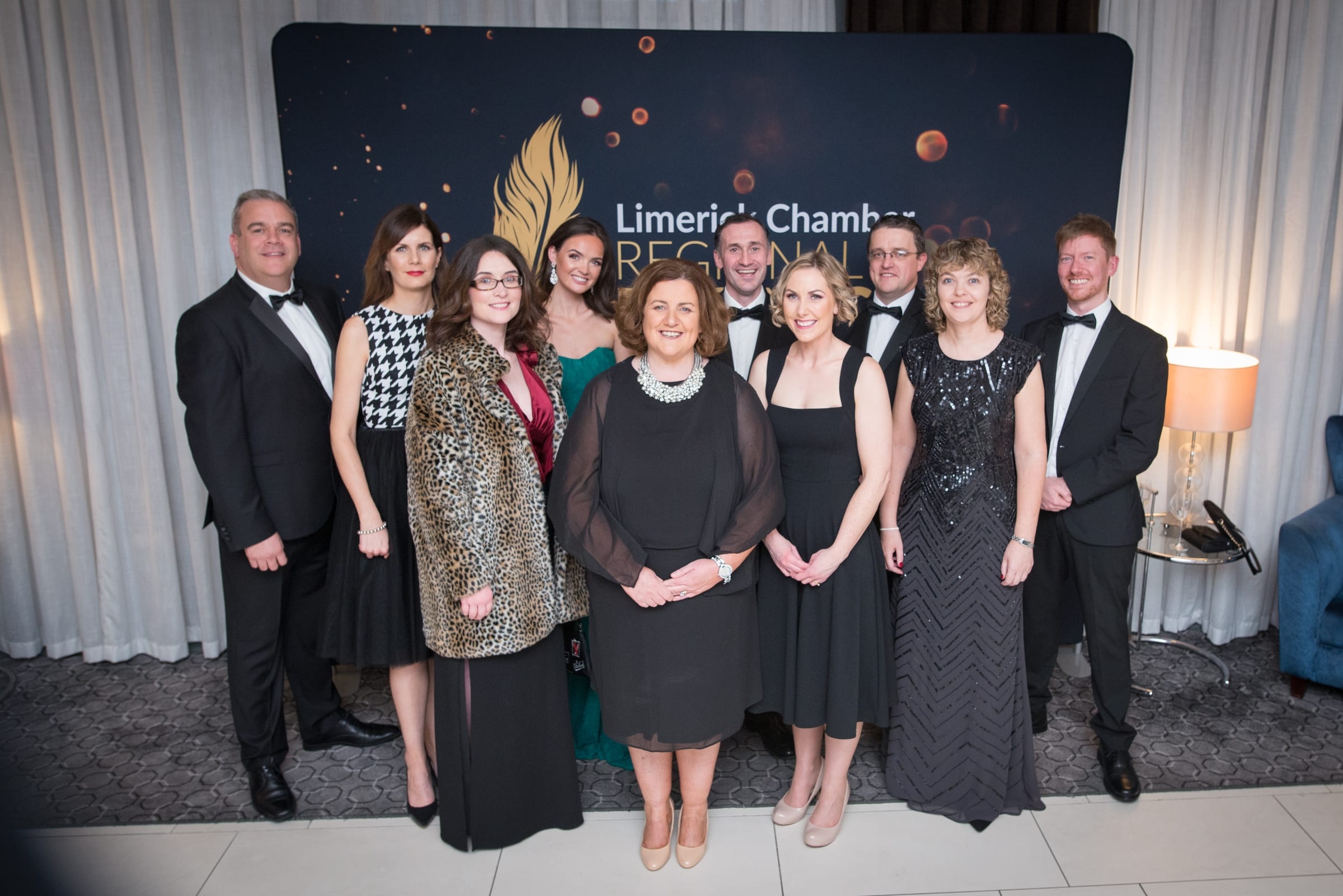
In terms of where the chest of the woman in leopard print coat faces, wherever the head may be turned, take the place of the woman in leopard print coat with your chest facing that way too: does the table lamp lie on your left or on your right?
on your left

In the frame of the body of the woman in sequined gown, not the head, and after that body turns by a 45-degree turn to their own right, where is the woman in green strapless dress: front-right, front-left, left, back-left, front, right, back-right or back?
front-right

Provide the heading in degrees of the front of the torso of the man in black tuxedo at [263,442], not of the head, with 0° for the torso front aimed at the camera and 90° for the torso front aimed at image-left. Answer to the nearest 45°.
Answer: approximately 315°

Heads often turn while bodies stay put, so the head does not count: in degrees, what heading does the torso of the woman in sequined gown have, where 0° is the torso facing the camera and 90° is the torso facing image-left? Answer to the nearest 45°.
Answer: approximately 0°

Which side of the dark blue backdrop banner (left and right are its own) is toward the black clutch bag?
left

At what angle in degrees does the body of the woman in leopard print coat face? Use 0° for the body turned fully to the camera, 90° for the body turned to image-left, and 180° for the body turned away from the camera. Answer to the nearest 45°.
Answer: approximately 315°

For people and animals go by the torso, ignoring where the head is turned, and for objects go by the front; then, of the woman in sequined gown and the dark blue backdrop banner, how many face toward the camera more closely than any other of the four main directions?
2

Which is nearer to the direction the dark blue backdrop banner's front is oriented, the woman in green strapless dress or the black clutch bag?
the woman in green strapless dress

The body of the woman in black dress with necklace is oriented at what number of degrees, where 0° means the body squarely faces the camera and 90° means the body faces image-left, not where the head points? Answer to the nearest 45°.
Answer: approximately 0°

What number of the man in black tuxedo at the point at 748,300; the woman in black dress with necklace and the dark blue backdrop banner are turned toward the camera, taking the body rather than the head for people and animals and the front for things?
3
